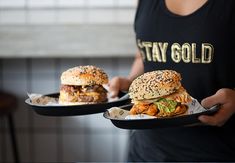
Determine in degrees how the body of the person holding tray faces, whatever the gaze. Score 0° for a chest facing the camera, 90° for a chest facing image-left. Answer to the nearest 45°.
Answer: approximately 45°
